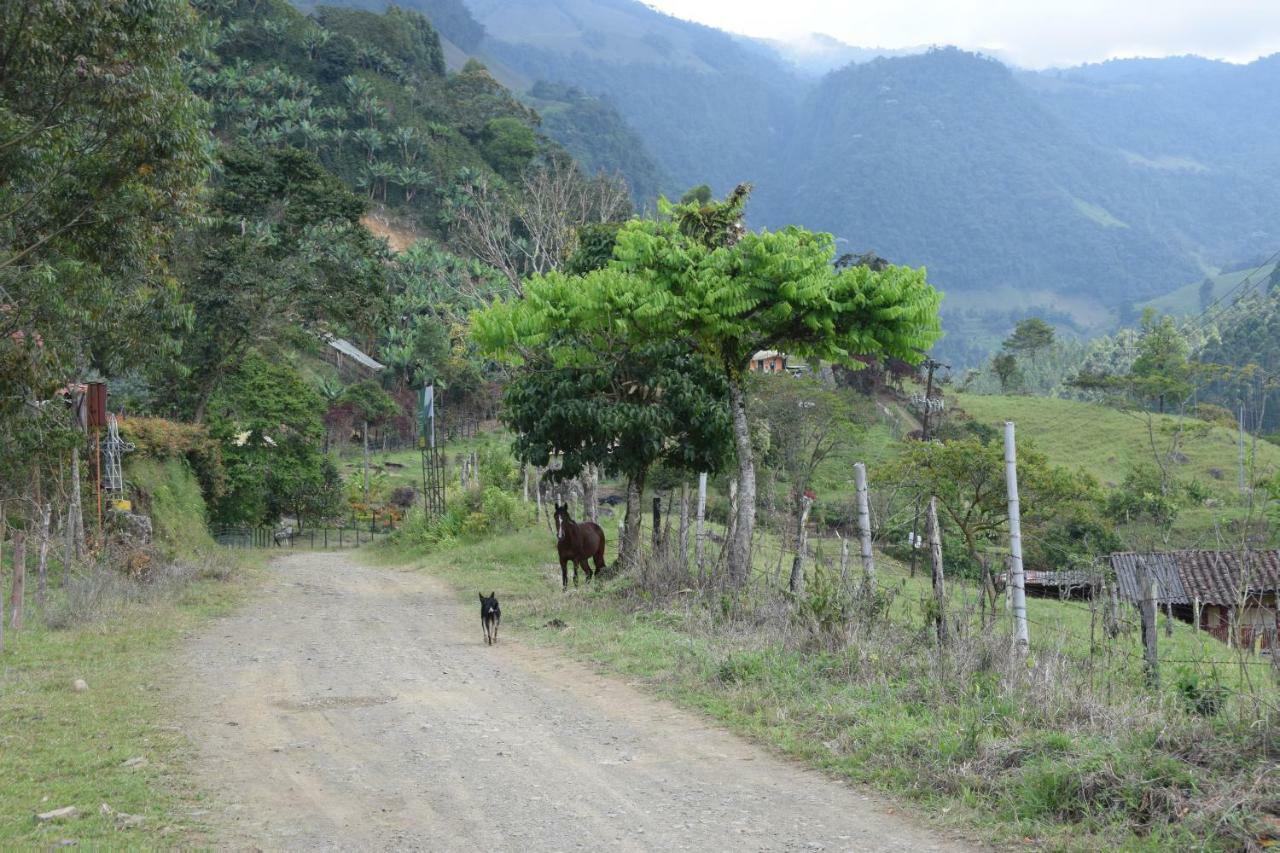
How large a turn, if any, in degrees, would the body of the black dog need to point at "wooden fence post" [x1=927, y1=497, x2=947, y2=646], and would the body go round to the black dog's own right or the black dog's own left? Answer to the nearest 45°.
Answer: approximately 45° to the black dog's own left

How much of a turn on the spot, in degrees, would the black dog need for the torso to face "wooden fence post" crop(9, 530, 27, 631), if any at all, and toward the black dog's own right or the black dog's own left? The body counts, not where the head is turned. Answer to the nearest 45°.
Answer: approximately 90° to the black dog's own right

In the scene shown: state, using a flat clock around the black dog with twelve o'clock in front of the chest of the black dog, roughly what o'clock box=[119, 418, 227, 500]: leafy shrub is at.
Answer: The leafy shrub is roughly at 5 o'clock from the black dog.

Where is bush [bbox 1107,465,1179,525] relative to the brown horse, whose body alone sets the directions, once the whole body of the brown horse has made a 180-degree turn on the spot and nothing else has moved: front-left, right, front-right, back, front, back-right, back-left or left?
front

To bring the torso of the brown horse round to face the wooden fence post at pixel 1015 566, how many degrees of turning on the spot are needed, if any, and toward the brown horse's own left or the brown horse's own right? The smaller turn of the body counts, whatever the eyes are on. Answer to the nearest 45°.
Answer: approximately 45° to the brown horse's own left

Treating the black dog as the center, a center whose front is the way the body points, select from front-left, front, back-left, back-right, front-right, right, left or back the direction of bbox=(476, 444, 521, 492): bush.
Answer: back

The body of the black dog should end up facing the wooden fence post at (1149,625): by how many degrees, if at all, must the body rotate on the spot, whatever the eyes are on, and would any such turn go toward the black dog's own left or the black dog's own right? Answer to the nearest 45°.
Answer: approximately 45° to the black dog's own left

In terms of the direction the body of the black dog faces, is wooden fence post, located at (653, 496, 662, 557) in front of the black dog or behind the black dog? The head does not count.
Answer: behind

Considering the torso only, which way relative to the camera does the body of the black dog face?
toward the camera

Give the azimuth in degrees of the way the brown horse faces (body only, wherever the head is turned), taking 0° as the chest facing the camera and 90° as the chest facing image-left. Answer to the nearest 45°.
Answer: approximately 45°

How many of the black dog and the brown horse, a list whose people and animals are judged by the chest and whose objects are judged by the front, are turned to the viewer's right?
0

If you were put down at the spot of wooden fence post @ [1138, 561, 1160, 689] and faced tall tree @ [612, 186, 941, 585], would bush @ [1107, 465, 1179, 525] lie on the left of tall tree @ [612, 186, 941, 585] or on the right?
right

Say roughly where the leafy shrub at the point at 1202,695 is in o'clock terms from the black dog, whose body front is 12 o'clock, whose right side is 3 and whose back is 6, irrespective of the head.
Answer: The leafy shrub is roughly at 11 o'clock from the black dog.
